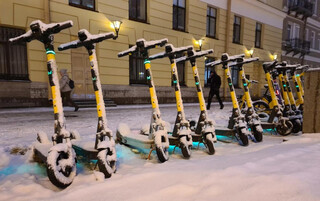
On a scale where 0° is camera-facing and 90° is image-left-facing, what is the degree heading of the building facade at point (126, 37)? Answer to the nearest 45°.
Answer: approximately 315°

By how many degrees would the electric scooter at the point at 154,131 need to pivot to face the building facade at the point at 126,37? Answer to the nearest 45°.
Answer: approximately 135° to its left

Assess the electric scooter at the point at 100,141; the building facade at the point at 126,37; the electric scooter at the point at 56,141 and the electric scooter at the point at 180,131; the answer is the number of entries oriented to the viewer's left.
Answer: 0

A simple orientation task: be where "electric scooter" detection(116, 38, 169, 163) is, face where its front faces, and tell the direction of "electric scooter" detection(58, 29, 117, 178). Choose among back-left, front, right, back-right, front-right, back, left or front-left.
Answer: right

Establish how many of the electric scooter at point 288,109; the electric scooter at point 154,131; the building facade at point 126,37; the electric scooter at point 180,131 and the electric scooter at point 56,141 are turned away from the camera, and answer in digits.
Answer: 0

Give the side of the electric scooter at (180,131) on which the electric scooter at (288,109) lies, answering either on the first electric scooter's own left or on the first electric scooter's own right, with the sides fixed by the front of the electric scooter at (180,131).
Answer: on the first electric scooter's own left

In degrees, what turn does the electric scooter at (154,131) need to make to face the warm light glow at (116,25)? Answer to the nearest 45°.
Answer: approximately 135° to its left

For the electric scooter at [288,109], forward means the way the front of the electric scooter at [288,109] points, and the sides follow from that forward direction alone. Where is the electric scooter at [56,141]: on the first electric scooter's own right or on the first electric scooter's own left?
on the first electric scooter's own right

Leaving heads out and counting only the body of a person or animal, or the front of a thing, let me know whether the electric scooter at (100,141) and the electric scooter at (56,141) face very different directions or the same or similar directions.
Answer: same or similar directions

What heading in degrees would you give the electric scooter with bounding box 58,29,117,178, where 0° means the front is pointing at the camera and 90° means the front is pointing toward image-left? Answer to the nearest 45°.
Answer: approximately 315°

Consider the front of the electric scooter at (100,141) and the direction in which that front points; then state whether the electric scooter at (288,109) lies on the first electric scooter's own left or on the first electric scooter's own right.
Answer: on the first electric scooter's own left

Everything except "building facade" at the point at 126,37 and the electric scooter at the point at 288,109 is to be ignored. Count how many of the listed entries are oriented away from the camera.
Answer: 0

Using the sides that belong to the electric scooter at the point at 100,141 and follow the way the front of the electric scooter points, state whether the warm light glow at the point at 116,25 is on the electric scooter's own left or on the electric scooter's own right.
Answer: on the electric scooter's own left

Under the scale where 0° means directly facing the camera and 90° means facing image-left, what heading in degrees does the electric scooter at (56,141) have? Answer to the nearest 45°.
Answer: approximately 315°

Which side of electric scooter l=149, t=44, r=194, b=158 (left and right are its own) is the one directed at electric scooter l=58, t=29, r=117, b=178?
right

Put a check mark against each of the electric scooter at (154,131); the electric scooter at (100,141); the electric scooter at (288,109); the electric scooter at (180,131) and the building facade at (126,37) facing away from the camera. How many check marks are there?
0
